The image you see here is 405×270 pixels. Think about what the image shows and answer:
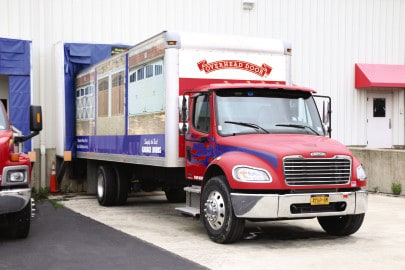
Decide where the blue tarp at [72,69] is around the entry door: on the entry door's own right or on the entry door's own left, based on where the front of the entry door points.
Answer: on the entry door's own right

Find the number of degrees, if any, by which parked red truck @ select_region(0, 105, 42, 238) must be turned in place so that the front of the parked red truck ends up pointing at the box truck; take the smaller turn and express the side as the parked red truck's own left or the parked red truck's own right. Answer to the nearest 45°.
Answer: approximately 90° to the parked red truck's own left

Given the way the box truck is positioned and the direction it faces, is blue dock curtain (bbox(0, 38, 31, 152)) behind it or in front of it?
behind

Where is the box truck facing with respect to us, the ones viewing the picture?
facing the viewer and to the right of the viewer

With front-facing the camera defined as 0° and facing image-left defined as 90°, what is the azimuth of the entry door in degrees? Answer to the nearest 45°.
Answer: approximately 0°

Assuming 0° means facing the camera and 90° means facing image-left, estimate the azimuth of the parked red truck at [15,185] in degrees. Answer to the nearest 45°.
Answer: approximately 0°

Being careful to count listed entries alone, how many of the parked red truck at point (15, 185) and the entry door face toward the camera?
2

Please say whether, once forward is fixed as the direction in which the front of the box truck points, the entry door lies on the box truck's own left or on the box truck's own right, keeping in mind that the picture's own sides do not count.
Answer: on the box truck's own left
